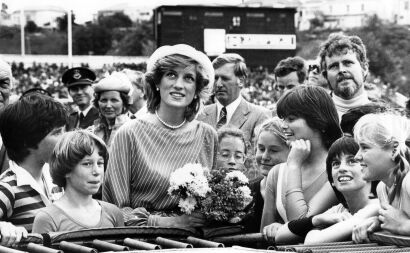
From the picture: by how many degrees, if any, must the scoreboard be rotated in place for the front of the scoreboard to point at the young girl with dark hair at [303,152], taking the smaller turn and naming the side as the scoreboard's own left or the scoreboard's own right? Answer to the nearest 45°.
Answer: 0° — it already faces them

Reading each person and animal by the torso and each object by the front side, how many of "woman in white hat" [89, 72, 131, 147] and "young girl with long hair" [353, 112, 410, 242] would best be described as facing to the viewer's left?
1

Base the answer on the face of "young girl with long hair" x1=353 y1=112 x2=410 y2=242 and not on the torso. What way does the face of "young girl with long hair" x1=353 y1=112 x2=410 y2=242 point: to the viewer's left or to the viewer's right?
to the viewer's left

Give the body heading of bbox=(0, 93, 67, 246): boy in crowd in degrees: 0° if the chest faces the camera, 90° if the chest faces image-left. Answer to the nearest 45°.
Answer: approximately 270°

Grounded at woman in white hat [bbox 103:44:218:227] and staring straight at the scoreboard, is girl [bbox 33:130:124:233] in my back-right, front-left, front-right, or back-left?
back-left

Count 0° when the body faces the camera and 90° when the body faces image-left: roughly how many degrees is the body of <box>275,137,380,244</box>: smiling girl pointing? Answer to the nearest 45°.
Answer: approximately 45°

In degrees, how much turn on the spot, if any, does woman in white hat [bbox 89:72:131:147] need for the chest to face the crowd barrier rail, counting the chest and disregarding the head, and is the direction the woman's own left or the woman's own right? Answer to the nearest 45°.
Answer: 0° — they already face it

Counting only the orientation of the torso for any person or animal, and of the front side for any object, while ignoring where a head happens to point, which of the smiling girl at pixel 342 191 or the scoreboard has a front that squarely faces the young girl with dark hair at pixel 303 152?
the scoreboard

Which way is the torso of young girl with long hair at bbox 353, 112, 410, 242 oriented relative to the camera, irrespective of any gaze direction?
to the viewer's left
